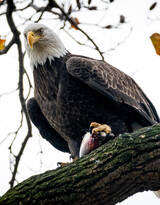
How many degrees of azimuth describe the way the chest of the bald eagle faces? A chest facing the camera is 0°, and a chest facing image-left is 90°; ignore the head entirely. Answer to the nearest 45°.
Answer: approximately 45°
